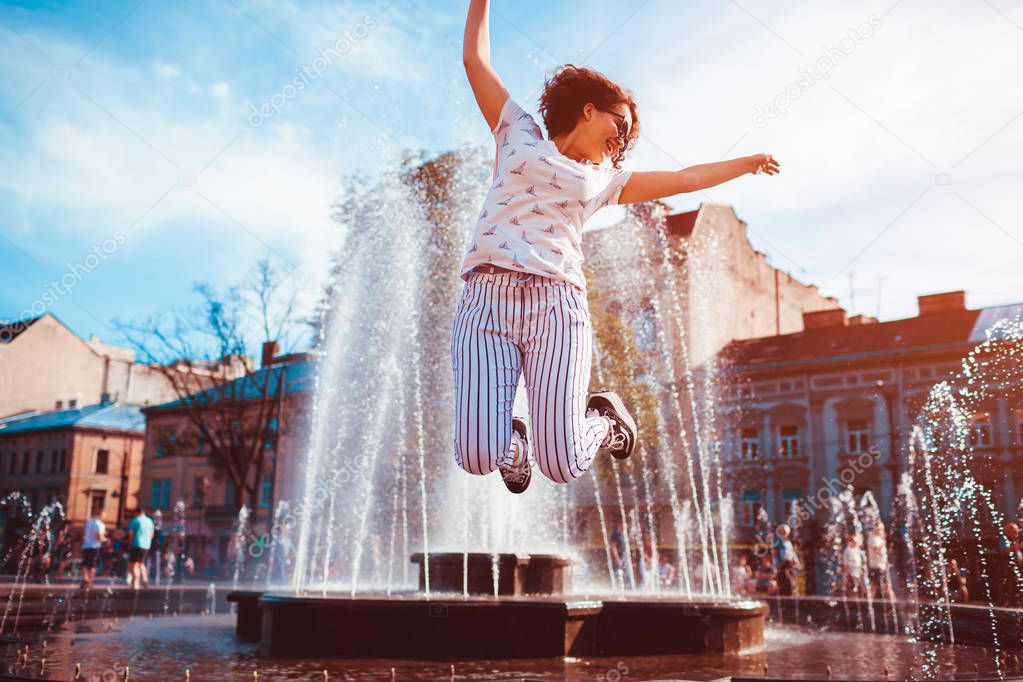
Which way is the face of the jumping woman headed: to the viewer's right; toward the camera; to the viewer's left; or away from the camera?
to the viewer's right

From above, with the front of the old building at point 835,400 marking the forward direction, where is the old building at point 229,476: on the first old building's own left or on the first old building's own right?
on the first old building's own right

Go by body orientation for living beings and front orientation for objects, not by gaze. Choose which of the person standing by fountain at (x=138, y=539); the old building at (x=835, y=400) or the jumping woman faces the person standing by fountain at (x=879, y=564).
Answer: the old building

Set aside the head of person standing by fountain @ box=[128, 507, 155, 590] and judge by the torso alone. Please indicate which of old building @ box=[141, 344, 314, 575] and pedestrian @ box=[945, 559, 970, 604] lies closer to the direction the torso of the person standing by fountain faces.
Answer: the old building

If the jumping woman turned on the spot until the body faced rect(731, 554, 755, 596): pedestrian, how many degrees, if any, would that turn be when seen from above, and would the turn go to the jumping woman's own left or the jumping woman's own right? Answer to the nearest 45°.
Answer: approximately 180°

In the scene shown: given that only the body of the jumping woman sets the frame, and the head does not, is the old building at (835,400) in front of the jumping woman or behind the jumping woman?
behind

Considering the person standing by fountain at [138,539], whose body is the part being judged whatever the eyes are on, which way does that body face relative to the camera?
away from the camera

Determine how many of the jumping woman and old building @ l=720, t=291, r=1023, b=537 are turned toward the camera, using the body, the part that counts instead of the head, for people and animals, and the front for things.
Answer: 2

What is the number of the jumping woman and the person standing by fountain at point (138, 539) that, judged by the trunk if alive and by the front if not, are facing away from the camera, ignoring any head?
1

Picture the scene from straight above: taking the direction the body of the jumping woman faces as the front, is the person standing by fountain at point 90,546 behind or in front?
behind

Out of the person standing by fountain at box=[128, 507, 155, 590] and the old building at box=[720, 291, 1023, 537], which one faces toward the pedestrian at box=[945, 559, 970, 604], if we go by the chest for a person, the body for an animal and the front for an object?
the old building
